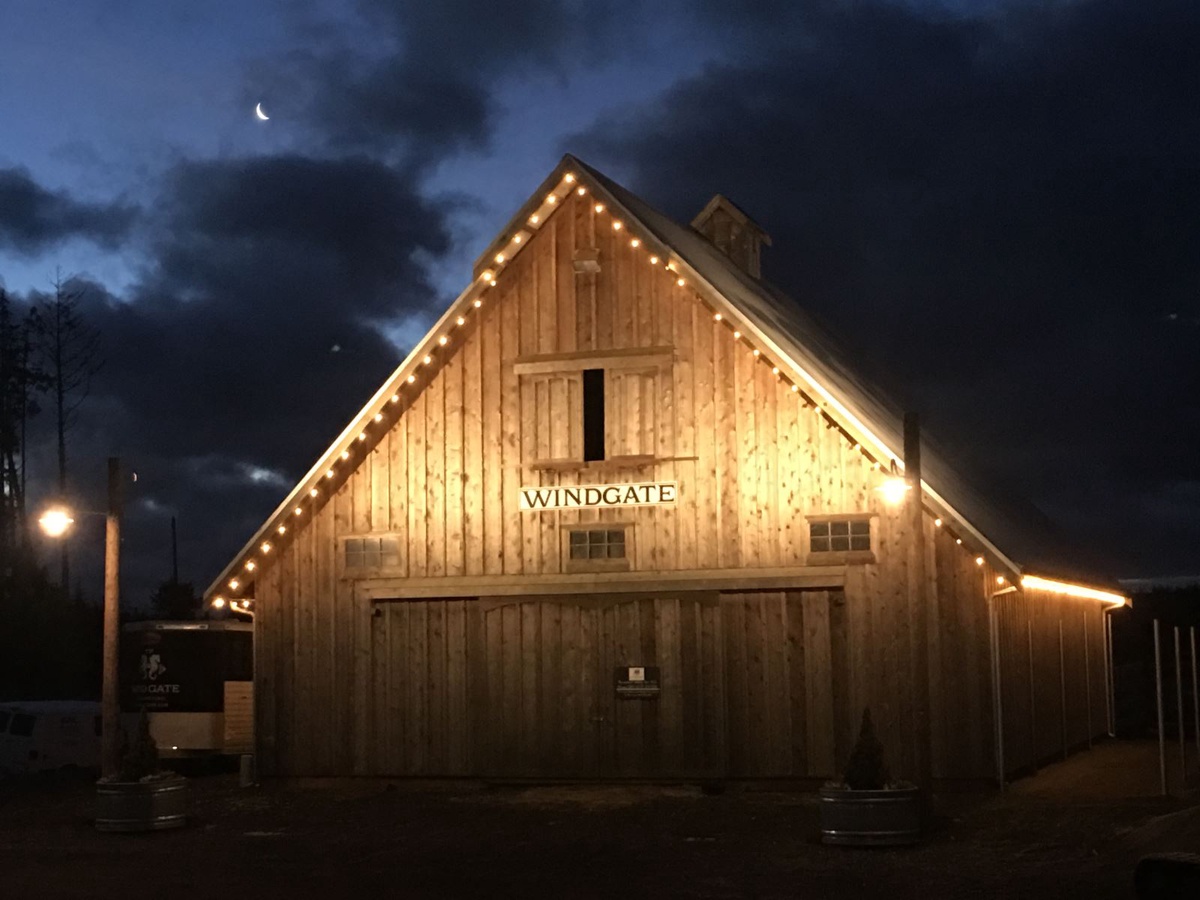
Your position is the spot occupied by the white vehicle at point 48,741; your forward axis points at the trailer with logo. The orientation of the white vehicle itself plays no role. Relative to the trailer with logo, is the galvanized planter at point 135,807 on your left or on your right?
right

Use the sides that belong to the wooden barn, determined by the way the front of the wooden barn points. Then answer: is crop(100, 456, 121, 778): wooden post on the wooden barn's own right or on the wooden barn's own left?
on the wooden barn's own right

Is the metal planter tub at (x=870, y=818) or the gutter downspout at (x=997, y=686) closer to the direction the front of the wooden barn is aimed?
the metal planter tub

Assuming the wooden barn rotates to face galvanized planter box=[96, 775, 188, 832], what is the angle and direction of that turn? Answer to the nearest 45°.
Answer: approximately 45° to its right

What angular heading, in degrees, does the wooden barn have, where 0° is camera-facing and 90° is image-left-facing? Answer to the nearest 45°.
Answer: approximately 0°

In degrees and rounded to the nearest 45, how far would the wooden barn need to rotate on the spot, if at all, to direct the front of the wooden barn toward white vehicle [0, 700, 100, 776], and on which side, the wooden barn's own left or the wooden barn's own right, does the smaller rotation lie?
approximately 135° to the wooden barn's own right

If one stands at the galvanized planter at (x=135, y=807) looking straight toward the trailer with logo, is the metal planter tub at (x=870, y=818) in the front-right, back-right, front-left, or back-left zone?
back-right

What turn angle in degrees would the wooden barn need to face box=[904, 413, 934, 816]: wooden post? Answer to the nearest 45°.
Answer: approximately 45° to its left

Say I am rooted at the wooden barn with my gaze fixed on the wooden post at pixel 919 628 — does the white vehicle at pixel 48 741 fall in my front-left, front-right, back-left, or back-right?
back-right
